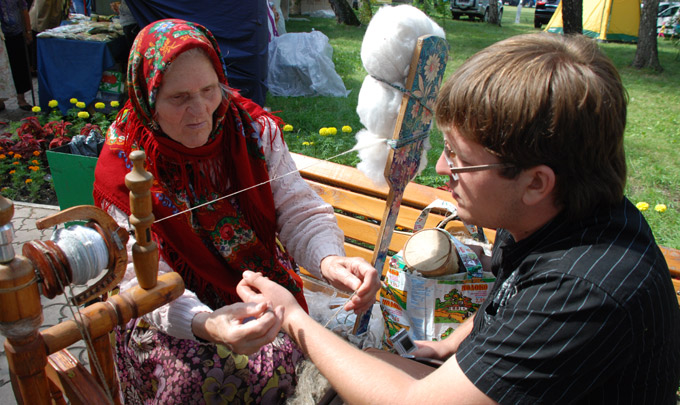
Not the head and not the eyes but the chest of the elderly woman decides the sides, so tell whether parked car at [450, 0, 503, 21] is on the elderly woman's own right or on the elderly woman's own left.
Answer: on the elderly woman's own left

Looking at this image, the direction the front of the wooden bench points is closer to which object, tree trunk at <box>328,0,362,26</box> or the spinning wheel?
the spinning wheel

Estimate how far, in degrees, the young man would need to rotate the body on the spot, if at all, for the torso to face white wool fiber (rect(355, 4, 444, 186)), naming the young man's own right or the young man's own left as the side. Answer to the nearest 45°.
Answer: approximately 45° to the young man's own right

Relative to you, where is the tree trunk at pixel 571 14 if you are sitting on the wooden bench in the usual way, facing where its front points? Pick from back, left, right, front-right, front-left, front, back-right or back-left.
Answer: back-right

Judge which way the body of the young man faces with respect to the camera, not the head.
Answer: to the viewer's left

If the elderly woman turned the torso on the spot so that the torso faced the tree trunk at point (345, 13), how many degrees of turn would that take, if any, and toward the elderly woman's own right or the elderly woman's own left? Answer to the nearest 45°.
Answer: approximately 135° to the elderly woman's own left
